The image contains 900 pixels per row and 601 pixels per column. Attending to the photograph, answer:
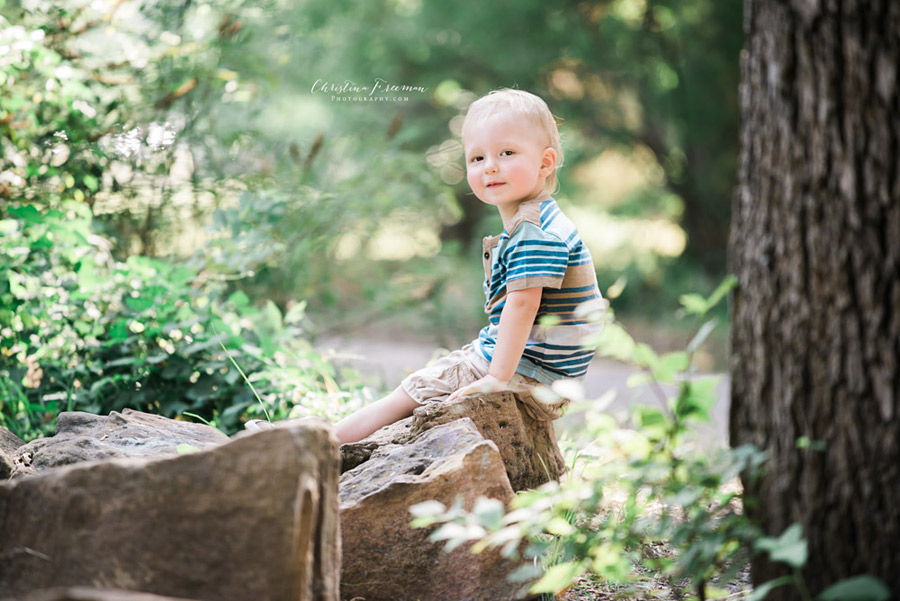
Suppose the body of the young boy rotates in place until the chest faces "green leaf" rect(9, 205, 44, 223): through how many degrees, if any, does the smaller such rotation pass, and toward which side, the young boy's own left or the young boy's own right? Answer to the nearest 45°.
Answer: approximately 45° to the young boy's own right

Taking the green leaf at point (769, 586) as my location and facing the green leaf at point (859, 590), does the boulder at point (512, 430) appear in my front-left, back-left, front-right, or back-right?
back-left

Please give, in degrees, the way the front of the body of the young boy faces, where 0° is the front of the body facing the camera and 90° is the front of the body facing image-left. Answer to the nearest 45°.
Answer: approximately 90°

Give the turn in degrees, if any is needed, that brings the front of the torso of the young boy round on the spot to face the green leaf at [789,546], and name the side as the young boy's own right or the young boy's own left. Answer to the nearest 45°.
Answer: approximately 90° to the young boy's own left

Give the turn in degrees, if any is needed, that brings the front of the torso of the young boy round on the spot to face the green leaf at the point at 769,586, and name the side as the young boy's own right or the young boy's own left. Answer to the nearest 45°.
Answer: approximately 90° to the young boy's own left

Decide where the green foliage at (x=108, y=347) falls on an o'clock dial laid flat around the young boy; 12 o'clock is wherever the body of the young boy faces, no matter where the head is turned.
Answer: The green foliage is roughly at 1 o'clock from the young boy.

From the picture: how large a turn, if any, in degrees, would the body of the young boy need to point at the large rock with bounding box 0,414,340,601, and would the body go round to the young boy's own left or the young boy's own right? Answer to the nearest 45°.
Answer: approximately 45° to the young boy's own left

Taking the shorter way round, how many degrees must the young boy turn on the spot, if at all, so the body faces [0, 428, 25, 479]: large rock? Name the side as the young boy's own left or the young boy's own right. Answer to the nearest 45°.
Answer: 0° — they already face it
